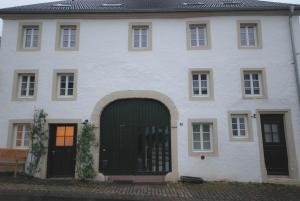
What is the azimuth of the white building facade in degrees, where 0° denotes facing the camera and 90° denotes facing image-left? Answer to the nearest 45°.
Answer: approximately 0°
